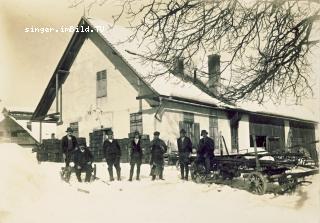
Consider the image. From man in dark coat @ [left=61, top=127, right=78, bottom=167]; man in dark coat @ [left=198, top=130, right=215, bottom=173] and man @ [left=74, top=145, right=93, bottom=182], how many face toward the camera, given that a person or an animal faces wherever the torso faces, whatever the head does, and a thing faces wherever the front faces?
3

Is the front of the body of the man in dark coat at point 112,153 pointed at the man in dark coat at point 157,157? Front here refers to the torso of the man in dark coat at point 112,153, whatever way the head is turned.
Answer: no

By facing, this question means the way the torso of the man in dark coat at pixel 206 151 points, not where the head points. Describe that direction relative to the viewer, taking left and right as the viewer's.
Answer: facing the viewer

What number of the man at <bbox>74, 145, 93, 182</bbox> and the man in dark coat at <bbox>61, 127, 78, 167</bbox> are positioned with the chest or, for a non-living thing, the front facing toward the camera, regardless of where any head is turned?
2

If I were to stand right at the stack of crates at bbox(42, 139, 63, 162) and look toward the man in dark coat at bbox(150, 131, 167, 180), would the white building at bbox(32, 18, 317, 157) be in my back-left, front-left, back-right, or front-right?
front-left

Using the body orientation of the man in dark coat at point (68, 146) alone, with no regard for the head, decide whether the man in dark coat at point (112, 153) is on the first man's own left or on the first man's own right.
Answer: on the first man's own left

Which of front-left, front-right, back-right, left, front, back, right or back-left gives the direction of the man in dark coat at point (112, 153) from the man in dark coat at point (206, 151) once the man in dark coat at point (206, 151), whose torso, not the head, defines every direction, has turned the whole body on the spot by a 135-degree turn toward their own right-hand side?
front-left

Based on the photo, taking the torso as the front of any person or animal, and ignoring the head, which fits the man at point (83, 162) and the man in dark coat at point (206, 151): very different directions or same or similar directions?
same or similar directions

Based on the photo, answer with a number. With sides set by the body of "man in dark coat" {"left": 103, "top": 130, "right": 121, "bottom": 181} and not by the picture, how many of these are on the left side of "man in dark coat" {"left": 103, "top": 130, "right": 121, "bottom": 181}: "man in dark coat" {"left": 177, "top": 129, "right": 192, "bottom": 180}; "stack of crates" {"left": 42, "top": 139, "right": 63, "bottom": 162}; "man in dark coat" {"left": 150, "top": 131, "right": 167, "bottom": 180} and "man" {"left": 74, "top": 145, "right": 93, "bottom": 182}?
2

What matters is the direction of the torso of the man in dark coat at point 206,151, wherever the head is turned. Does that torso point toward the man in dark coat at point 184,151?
no

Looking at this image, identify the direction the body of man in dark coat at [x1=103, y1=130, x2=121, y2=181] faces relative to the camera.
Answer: toward the camera

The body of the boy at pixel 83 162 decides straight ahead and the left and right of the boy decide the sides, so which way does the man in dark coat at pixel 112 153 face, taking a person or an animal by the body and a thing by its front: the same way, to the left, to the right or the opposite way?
the same way

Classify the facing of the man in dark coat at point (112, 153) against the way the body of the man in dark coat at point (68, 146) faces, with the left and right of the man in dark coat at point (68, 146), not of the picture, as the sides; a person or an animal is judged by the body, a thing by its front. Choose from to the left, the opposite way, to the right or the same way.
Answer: the same way
